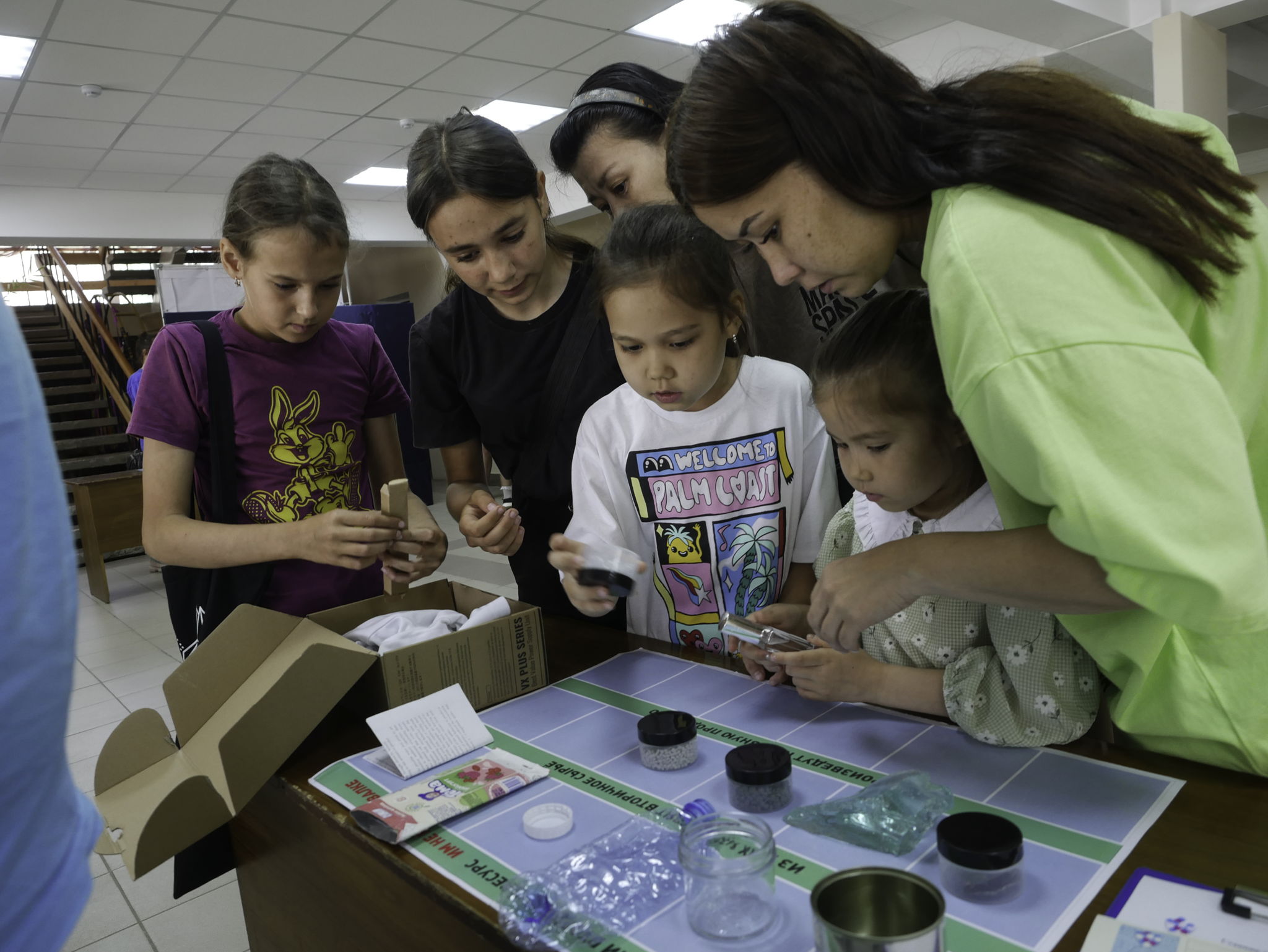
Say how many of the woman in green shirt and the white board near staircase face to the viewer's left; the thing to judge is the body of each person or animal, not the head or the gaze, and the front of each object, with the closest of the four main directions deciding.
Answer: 1

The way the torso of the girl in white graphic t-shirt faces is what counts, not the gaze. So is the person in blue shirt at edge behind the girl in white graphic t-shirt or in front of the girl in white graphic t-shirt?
in front

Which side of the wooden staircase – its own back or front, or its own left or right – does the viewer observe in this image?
front

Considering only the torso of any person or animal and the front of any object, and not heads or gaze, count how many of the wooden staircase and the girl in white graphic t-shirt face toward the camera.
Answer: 2

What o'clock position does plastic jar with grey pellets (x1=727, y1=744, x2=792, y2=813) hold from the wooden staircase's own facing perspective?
The plastic jar with grey pellets is roughly at 12 o'clock from the wooden staircase.

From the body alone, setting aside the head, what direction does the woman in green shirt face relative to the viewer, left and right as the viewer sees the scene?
facing to the left of the viewer

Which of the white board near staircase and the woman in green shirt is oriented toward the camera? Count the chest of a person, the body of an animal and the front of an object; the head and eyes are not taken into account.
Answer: the white board near staircase

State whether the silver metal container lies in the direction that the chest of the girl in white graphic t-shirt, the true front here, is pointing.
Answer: yes

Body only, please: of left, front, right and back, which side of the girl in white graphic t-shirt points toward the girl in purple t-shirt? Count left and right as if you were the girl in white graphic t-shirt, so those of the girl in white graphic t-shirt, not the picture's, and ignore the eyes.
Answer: right

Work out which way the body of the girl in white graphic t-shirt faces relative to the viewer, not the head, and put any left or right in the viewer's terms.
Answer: facing the viewer

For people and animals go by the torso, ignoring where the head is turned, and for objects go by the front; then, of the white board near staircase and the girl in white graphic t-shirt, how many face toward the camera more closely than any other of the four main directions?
2

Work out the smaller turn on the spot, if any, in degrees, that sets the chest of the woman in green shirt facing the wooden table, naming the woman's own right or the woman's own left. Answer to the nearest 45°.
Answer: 0° — they already face it

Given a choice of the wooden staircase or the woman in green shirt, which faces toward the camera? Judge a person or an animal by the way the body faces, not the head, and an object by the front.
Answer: the wooden staircase

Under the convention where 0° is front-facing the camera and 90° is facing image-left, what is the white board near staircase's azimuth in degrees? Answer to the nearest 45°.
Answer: approximately 0°

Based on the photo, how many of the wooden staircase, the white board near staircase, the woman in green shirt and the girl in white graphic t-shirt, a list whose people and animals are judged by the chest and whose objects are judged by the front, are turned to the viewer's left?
1

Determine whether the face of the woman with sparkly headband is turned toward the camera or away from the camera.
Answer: toward the camera

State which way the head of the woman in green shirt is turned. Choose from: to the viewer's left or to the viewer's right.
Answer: to the viewer's left
